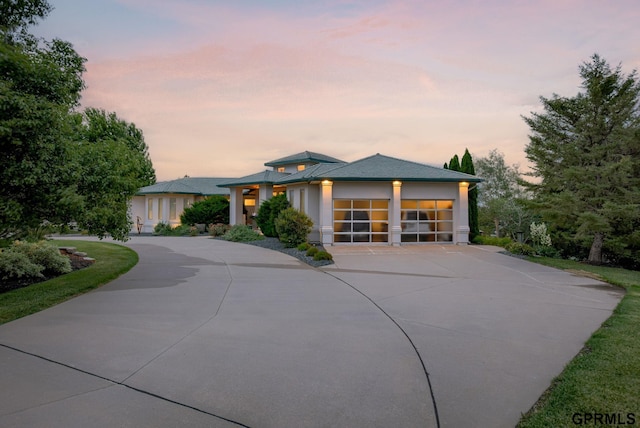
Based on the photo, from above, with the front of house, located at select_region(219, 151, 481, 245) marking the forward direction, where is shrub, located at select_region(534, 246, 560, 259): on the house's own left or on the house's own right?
on the house's own left

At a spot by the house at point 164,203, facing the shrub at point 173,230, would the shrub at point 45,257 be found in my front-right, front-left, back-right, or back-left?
front-right

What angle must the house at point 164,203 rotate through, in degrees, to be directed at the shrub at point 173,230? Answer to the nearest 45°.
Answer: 0° — it already faces it

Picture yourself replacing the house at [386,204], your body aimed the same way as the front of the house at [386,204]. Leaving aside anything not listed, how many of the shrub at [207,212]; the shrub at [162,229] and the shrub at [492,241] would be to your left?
1

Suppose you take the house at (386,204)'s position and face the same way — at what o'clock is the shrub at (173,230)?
The shrub is roughly at 4 o'clock from the house.

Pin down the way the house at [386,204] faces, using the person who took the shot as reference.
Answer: facing the viewer

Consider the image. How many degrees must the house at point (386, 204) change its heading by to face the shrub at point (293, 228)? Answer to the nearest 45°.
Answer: approximately 45° to its right

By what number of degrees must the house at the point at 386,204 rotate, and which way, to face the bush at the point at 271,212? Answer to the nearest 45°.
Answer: approximately 90° to its right
